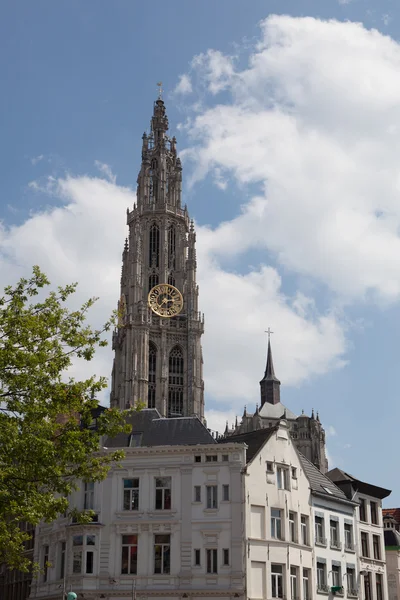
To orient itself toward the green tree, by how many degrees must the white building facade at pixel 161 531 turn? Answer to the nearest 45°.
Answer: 0° — it already faces it

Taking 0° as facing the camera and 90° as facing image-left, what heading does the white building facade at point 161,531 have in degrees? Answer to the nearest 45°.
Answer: approximately 0°
